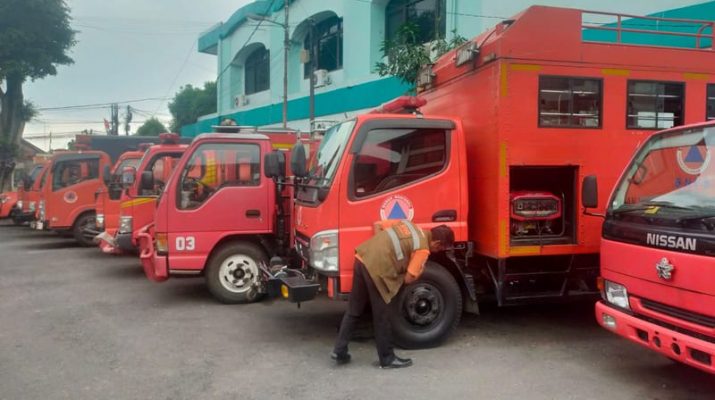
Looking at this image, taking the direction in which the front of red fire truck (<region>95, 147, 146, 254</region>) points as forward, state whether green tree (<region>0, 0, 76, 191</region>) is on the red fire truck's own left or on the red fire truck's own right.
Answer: on the red fire truck's own right

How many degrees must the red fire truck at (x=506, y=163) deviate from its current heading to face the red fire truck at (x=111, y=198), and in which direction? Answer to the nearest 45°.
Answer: approximately 90° to its right

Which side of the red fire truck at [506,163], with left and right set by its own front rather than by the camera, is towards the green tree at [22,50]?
right

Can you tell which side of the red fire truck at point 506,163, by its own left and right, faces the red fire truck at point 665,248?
left

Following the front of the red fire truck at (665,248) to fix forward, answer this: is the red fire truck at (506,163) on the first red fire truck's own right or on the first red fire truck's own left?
on the first red fire truck's own right

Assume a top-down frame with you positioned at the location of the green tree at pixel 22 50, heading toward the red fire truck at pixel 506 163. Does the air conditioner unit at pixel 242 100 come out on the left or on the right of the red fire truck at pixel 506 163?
left

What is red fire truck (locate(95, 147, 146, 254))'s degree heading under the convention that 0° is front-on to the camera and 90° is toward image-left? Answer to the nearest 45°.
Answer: approximately 45°

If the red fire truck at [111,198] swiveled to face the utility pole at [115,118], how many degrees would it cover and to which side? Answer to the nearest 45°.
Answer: approximately 135° to its right
